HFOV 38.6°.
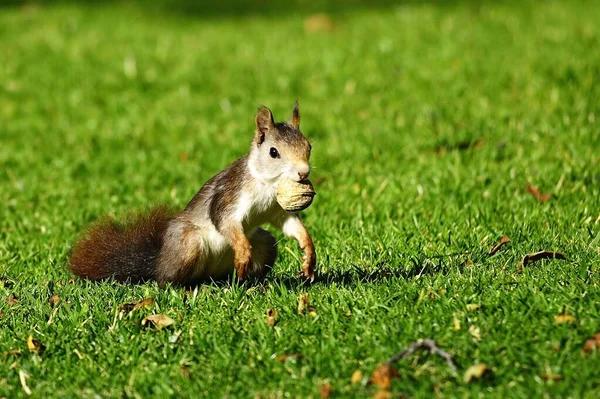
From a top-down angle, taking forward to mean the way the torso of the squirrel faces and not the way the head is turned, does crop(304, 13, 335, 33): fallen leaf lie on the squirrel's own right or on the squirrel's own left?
on the squirrel's own left

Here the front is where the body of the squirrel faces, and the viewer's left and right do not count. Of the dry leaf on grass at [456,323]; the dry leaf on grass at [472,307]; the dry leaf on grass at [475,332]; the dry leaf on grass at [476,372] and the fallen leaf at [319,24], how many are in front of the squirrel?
4

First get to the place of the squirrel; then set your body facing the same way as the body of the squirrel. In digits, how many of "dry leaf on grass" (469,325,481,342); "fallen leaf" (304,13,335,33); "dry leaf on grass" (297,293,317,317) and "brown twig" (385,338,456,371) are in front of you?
3

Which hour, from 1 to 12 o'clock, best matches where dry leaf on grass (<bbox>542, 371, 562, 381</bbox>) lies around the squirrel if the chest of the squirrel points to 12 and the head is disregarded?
The dry leaf on grass is roughly at 12 o'clock from the squirrel.

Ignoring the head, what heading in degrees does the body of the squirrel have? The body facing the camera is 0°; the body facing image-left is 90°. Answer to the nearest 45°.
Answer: approximately 315°

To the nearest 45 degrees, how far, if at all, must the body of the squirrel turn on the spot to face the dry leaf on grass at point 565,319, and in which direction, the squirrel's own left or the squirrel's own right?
0° — it already faces it

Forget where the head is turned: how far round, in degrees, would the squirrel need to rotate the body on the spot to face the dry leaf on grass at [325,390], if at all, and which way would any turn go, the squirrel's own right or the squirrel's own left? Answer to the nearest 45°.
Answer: approximately 45° to the squirrel's own right

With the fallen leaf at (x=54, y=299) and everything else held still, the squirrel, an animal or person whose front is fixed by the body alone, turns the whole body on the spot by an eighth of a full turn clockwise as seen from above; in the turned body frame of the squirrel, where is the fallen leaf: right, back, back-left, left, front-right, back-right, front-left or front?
right

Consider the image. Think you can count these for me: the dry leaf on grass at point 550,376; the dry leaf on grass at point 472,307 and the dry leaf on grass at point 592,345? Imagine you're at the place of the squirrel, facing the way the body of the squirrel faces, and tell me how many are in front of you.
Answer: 3

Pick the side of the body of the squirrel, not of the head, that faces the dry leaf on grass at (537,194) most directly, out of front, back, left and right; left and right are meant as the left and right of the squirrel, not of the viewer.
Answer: left

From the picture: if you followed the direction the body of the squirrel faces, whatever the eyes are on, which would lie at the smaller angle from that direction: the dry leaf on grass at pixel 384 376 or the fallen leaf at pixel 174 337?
the dry leaf on grass

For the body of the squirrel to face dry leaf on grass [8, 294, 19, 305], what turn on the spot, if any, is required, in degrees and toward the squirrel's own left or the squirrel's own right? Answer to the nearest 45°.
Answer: approximately 135° to the squirrel's own right

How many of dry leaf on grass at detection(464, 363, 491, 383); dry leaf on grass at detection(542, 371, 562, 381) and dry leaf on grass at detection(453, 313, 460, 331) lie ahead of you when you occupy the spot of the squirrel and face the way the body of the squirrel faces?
3
